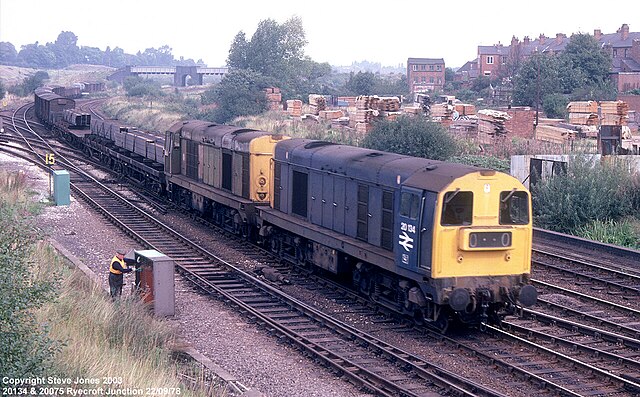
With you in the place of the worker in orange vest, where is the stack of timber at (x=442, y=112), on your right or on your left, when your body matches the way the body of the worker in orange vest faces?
on your left

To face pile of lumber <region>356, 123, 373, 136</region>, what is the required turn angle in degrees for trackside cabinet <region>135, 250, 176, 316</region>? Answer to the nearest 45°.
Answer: approximately 135° to its right

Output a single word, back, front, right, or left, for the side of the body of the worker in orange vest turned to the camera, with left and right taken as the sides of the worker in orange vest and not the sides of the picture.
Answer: right

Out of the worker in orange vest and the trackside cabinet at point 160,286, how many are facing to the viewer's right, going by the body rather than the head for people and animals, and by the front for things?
1

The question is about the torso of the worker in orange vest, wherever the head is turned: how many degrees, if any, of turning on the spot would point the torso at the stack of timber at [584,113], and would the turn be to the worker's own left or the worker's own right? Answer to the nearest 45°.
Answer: approximately 45° to the worker's own left

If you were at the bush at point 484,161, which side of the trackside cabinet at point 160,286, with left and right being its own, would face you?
back

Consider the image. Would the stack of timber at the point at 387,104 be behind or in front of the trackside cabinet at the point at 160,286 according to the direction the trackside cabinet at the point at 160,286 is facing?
behind

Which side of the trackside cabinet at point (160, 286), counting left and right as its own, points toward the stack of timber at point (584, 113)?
back

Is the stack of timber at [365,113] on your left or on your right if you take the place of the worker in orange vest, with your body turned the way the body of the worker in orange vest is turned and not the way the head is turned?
on your left
